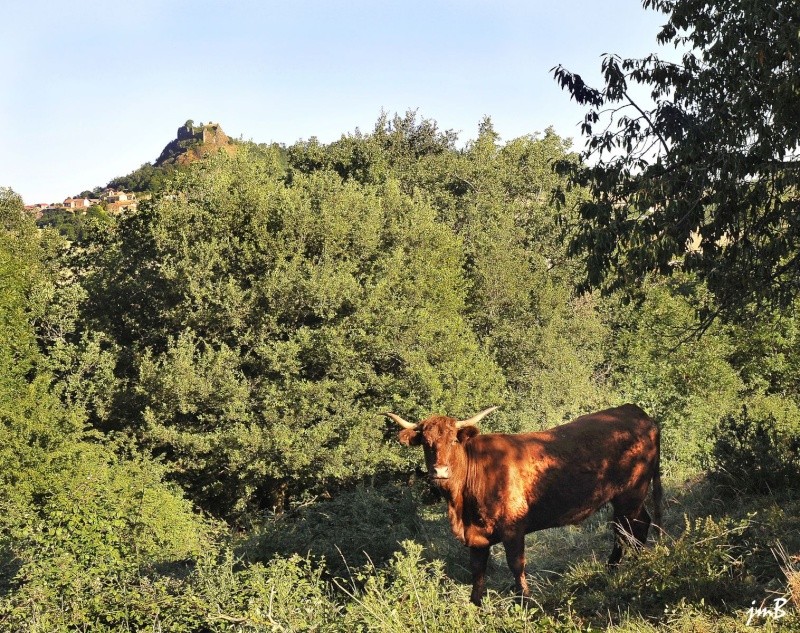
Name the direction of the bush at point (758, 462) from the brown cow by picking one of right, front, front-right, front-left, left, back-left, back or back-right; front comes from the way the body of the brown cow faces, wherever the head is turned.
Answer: back

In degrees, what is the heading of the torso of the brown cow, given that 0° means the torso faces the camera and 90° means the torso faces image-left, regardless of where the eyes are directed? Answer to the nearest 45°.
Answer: approximately 45°

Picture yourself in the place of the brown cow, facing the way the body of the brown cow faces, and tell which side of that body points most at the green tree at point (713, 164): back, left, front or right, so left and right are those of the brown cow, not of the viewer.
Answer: back

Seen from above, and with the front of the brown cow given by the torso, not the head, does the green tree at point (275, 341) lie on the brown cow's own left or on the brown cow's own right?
on the brown cow's own right
